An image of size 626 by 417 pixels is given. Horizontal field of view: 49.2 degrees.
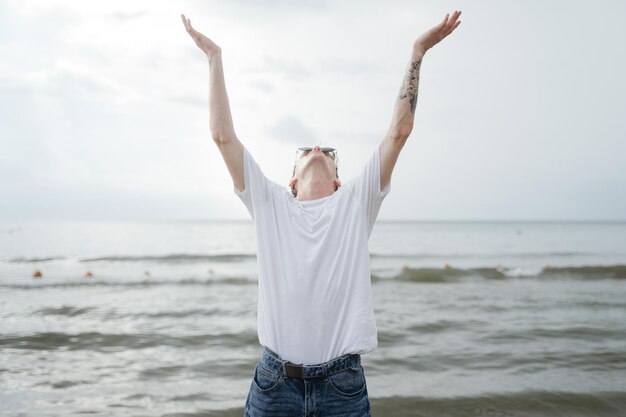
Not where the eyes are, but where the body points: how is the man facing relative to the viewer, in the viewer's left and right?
facing the viewer

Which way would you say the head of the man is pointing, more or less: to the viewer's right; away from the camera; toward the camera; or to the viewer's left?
toward the camera
